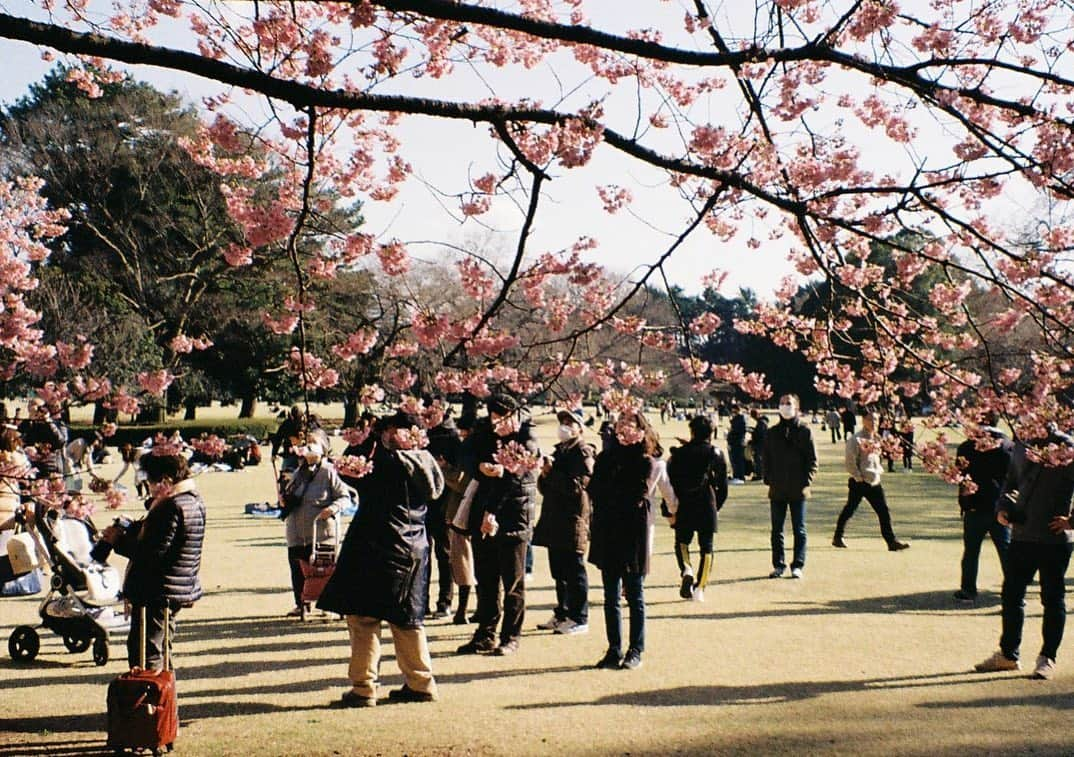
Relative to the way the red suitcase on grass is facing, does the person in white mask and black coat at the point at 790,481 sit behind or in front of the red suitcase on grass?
behind

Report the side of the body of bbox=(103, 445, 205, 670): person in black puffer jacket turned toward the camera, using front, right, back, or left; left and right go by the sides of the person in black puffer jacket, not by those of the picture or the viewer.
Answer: left

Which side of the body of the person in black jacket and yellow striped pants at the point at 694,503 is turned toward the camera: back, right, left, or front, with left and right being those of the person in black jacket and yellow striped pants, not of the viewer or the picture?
back

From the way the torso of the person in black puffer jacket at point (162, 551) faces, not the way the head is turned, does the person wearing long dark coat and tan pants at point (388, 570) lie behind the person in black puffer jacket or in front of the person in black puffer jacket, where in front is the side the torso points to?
behind

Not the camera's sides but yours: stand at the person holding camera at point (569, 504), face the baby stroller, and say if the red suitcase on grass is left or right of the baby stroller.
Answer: left

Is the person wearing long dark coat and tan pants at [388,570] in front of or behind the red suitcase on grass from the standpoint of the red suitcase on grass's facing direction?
behind

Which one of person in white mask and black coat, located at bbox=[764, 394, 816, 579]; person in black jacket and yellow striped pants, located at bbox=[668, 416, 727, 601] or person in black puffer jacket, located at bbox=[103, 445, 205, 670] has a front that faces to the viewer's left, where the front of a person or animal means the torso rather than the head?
person in black puffer jacket, located at bbox=[103, 445, 205, 670]

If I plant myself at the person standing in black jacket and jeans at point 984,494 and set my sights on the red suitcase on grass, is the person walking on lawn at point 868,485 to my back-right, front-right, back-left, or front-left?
back-right
